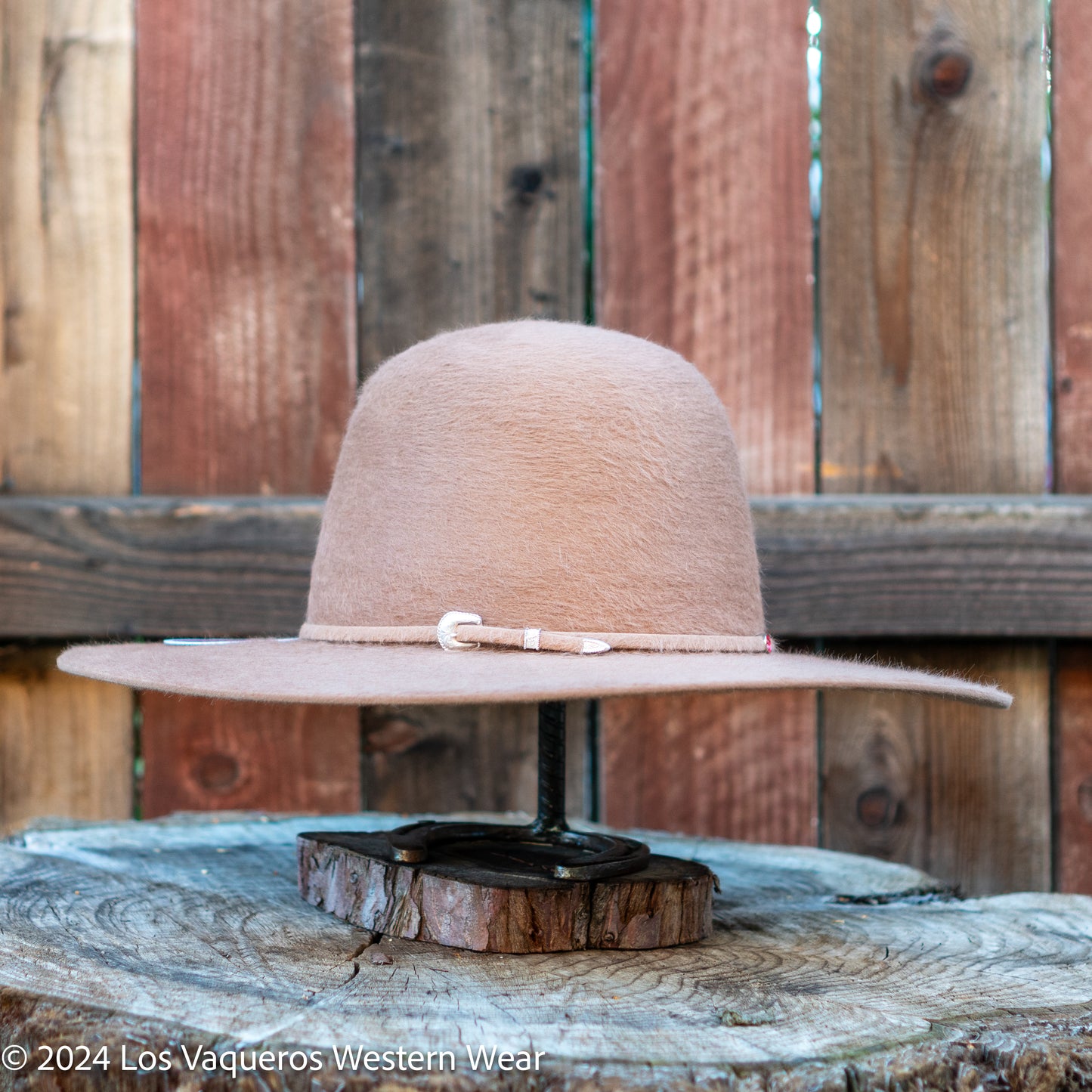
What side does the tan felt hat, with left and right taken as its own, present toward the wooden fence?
right

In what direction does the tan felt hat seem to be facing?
to the viewer's left
